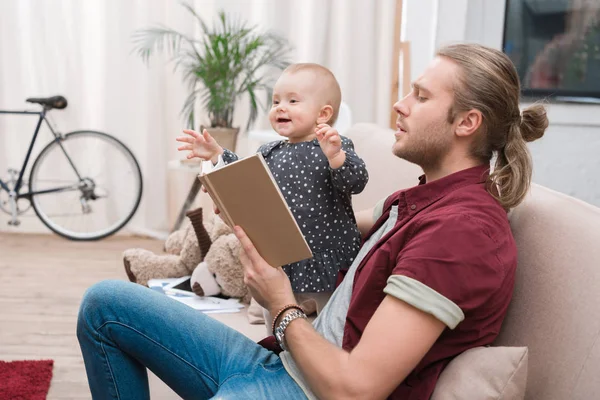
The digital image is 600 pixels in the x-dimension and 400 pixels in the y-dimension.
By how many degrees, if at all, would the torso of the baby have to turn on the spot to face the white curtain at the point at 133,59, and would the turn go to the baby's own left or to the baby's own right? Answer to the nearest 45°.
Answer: approximately 135° to the baby's own right

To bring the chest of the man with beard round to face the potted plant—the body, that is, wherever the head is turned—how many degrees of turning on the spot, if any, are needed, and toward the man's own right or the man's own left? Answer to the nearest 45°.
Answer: approximately 90° to the man's own right

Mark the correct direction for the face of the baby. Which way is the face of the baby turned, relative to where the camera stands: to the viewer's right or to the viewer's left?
to the viewer's left

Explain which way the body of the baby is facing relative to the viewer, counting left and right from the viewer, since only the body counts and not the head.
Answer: facing the viewer and to the left of the viewer

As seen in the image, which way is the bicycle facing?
to the viewer's left

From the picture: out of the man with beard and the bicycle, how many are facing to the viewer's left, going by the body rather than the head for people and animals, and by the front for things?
2

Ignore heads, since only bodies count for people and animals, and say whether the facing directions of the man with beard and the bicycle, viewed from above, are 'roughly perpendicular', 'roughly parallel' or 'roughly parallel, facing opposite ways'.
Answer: roughly parallel

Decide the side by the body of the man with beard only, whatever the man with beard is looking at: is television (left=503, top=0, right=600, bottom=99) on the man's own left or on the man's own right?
on the man's own right

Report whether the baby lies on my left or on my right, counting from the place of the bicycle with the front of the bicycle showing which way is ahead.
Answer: on my left

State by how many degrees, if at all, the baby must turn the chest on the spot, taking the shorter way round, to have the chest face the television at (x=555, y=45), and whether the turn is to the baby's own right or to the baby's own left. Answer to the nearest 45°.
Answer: approximately 180°

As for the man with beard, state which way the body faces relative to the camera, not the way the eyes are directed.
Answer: to the viewer's left
